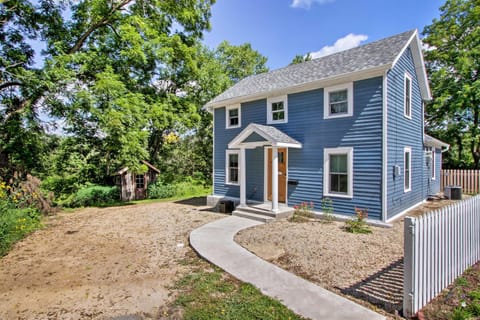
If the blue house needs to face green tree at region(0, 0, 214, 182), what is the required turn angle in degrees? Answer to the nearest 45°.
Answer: approximately 45° to its right

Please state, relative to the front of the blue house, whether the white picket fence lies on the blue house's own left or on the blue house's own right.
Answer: on the blue house's own left

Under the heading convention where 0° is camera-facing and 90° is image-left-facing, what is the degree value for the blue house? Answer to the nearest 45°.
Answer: approximately 45°

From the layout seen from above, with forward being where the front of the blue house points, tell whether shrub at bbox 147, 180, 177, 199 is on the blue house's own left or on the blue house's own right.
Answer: on the blue house's own right
